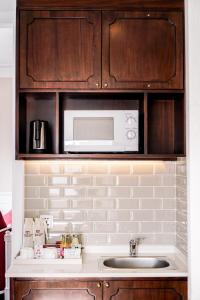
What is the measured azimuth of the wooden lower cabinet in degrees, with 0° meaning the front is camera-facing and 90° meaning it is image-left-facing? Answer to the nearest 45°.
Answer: approximately 0°

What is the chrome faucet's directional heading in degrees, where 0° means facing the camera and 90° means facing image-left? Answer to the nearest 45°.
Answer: approximately 0°
